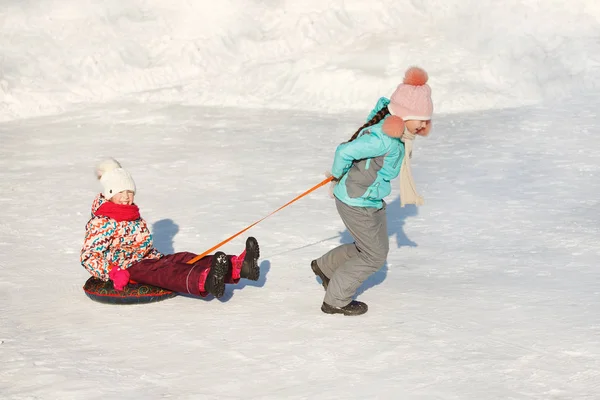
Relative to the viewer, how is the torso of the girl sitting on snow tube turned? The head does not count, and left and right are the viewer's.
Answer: facing the viewer and to the right of the viewer

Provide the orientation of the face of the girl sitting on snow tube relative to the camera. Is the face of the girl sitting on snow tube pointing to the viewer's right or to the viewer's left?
to the viewer's right
